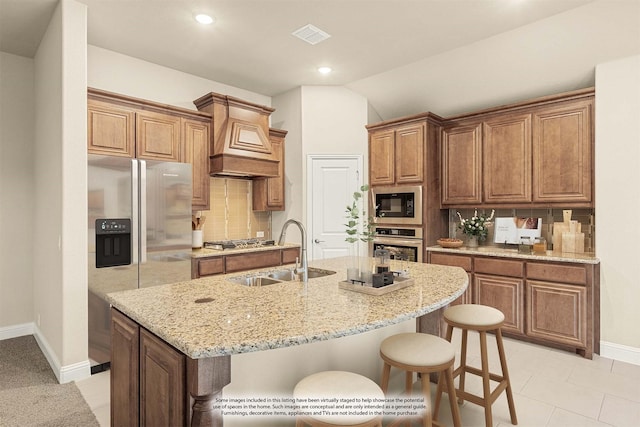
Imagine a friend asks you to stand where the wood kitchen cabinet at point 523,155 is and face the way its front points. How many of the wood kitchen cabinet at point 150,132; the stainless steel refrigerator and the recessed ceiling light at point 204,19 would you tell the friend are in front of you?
3

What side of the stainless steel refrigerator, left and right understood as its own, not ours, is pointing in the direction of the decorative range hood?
left

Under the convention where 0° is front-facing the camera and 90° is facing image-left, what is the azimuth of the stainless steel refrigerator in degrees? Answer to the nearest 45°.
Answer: approximately 315°

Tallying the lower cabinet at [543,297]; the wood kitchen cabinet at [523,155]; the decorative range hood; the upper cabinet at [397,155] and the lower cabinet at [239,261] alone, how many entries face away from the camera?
0

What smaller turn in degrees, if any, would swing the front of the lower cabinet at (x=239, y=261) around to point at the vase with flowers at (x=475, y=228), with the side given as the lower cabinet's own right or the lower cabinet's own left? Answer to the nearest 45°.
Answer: approximately 45° to the lower cabinet's own left

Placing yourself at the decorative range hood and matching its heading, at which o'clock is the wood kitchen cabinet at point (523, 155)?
The wood kitchen cabinet is roughly at 11 o'clock from the decorative range hood.

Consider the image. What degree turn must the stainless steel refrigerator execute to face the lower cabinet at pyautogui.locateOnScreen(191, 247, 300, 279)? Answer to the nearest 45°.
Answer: approximately 45° to its left

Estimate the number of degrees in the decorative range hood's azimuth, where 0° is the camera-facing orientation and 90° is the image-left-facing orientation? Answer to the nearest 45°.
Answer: approximately 315°

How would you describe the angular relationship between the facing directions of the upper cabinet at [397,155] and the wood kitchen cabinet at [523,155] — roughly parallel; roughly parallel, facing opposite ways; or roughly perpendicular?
roughly parallel

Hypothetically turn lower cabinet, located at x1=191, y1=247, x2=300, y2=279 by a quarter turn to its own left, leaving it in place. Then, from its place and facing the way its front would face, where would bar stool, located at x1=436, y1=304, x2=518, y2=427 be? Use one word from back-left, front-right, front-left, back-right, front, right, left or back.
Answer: right

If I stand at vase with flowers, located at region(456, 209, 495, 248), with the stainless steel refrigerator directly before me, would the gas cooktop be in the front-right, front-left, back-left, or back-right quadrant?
front-right

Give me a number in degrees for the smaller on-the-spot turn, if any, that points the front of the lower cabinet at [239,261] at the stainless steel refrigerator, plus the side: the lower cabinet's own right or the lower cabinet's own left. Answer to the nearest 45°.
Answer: approximately 90° to the lower cabinet's own right

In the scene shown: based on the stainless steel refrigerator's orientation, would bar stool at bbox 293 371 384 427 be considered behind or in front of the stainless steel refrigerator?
in front

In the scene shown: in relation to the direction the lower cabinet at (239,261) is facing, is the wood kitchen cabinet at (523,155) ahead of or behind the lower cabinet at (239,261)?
ahead

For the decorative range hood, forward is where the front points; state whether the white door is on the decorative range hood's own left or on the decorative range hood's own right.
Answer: on the decorative range hood's own left

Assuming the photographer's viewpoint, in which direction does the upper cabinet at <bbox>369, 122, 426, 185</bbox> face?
facing the viewer and to the left of the viewer

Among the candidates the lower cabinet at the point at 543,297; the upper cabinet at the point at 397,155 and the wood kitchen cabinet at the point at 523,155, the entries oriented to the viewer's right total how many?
0
